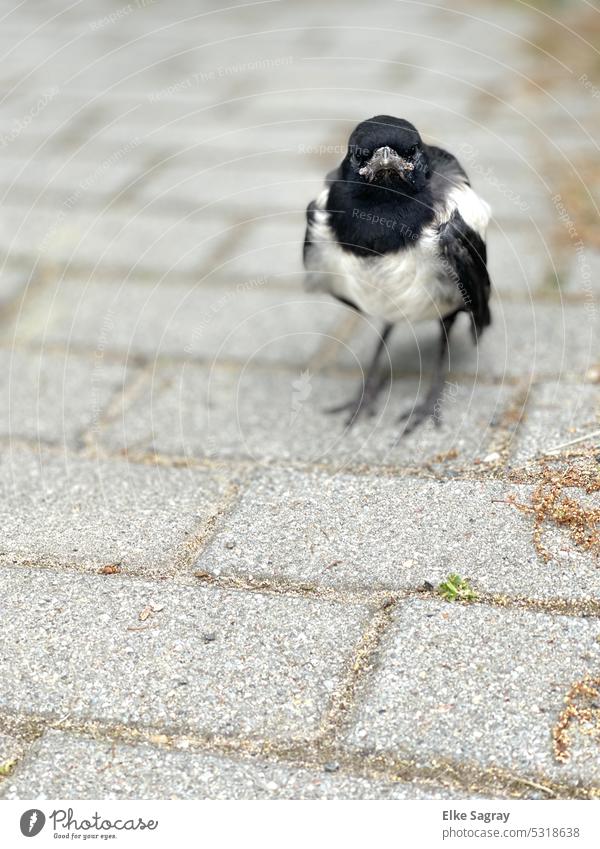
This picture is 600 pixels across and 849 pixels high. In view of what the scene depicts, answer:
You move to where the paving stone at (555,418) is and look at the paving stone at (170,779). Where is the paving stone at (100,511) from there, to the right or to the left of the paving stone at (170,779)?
right

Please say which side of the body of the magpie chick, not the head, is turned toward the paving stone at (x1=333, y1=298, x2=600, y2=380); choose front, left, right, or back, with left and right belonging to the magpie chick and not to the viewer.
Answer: back

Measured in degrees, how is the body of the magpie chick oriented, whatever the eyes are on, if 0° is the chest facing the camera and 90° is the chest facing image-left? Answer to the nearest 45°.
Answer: approximately 0°

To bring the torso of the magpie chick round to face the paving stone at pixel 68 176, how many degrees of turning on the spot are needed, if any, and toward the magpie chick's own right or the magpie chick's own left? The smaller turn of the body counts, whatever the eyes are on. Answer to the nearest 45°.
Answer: approximately 135° to the magpie chick's own right

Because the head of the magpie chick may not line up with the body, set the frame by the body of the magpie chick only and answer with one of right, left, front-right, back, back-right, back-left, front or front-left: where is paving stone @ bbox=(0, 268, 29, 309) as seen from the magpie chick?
back-right

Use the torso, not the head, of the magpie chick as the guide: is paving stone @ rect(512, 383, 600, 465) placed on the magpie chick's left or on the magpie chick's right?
on the magpie chick's left

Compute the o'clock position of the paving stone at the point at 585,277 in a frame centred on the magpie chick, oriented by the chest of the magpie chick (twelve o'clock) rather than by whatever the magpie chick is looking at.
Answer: The paving stone is roughly at 7 o'clock from the magpie chick.
